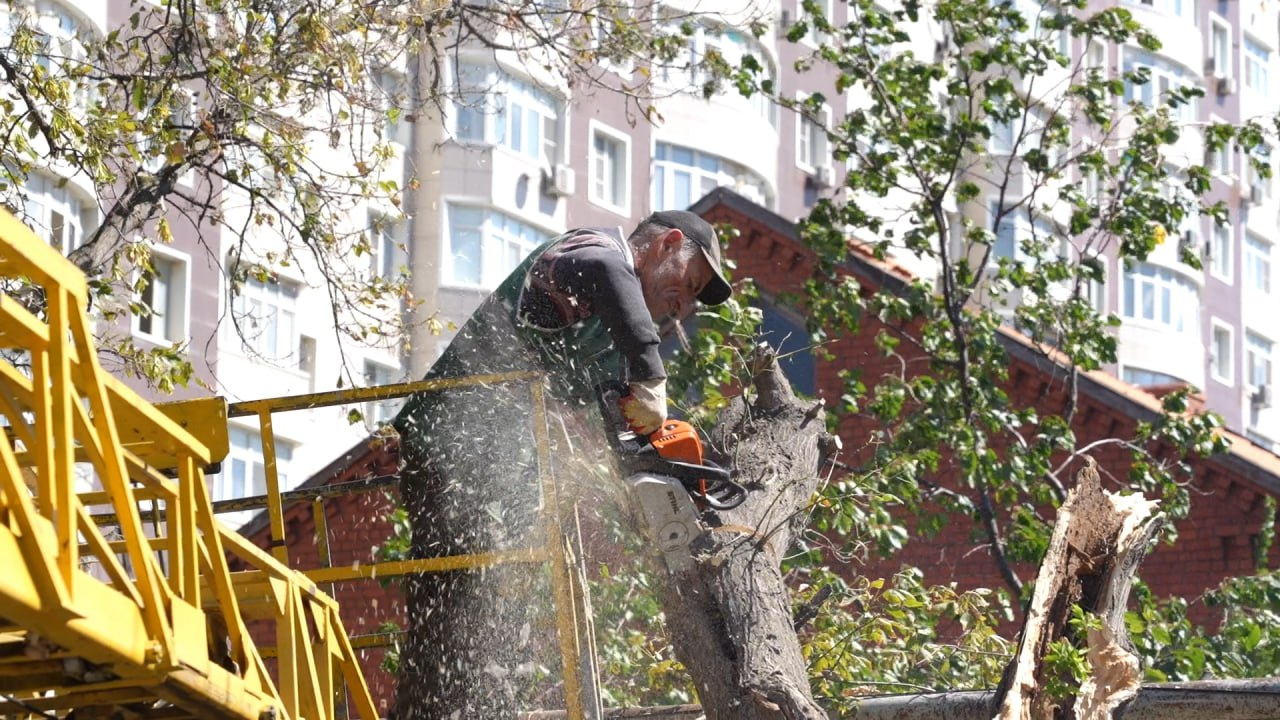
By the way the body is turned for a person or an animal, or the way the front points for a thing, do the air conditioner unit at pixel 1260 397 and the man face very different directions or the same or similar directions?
very different directions

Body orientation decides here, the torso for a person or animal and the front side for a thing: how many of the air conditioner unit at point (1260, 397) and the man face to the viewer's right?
1

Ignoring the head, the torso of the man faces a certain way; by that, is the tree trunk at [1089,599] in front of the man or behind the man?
in front

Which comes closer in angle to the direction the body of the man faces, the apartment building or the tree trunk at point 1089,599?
the tree trunk

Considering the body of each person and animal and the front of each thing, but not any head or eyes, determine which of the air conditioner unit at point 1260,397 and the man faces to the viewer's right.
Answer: the man

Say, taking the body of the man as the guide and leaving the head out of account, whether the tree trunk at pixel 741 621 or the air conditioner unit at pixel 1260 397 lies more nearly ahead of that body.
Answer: the tree trunk

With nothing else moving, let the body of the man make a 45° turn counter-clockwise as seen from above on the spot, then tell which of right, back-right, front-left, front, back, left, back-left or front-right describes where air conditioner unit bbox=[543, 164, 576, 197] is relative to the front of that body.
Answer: front-left

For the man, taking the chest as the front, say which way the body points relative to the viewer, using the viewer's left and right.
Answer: facing to the right of the viewer

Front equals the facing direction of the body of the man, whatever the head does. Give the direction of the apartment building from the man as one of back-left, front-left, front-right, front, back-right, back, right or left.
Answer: left

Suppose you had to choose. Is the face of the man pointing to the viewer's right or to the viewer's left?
to the viewer's right
